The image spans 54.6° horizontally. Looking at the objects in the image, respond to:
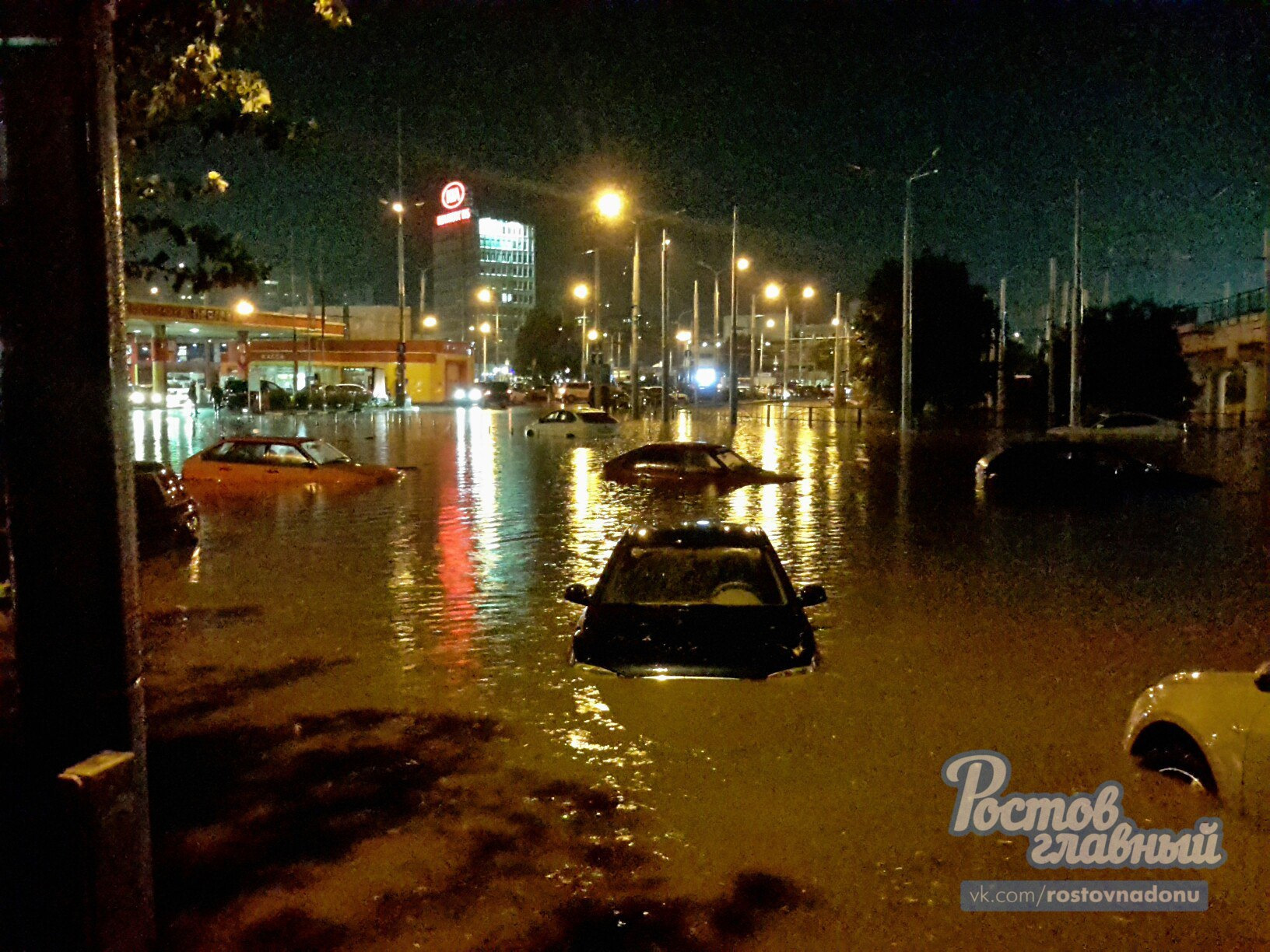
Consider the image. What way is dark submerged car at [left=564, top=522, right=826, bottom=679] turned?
toward the camera

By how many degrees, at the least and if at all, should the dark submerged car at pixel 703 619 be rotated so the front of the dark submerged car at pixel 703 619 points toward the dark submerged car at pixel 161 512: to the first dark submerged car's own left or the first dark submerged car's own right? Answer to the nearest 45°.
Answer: approximately 135° to the first dark submerged car's own right

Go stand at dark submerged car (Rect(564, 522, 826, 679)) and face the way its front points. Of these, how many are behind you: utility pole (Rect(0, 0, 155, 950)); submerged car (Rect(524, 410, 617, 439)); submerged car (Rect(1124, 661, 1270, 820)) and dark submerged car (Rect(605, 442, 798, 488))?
2

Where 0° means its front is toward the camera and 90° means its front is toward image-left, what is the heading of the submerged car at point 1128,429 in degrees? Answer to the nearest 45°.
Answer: approximately 90°

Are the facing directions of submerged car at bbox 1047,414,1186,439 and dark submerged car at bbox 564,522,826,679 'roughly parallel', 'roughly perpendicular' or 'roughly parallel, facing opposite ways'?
roughly perpendicular

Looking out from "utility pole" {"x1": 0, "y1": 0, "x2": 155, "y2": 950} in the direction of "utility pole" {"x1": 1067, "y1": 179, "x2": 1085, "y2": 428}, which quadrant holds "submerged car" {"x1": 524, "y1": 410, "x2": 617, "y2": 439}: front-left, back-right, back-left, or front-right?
front-left

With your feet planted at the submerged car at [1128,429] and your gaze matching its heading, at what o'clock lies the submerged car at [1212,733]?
the submerged car at [1212,733] is roughly at 9 o'clock from the submerged car at [1128,429].
